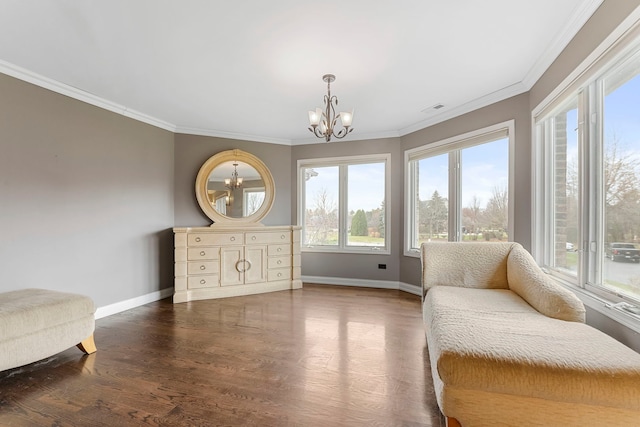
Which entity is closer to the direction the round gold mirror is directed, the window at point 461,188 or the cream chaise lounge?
the cream chaise lounge

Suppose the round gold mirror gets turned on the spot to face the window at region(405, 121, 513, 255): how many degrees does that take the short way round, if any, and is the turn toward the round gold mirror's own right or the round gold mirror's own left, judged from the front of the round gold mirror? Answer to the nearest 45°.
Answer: approximately 45° to the round gold mirror's own left

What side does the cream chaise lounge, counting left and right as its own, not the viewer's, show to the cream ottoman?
right

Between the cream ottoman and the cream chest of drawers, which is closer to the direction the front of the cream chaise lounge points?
the cream ottoman

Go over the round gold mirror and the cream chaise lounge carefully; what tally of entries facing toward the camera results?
2

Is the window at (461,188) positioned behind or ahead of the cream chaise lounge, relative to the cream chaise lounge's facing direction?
behind

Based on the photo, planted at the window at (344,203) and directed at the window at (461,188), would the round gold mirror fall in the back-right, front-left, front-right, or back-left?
back-right

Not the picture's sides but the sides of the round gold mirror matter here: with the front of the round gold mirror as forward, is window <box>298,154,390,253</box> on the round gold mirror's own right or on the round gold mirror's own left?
on the round gold mirror's own left

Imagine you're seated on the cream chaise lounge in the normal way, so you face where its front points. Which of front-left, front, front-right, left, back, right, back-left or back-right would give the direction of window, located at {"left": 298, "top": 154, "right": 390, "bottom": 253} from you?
back-right

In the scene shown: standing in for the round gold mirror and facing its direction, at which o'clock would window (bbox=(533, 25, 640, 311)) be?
The window is roughly at 11 o'clock from the round gold mirror.

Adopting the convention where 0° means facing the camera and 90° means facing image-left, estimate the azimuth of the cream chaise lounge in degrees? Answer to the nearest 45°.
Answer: approximately 0°
